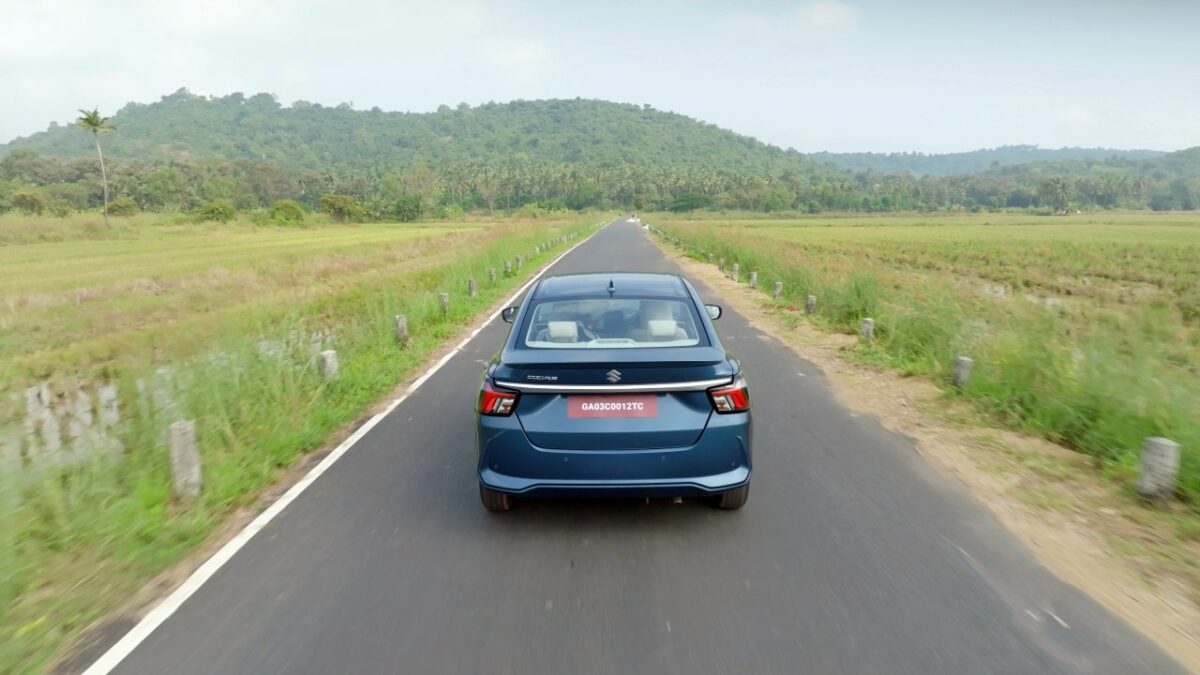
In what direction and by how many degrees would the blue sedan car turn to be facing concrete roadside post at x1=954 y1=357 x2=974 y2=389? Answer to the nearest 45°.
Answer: approximately 45° to its right

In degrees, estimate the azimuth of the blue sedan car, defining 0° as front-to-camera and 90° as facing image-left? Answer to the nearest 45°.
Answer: approximately 180°

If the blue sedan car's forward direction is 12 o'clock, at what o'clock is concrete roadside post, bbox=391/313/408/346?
The concrete roadside post is roughly at 11 o'clock from the blue sedan car.

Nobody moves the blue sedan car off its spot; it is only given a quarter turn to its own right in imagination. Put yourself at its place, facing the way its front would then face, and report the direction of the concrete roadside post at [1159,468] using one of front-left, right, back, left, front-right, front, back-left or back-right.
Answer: front

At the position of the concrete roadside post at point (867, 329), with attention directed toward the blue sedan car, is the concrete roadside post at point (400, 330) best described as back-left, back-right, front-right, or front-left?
front-right

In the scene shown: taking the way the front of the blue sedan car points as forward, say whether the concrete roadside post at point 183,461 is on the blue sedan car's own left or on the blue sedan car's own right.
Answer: on the blue sedan car's own left

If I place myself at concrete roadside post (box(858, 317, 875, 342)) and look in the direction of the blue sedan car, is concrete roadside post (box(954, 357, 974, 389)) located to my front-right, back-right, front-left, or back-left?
front-left

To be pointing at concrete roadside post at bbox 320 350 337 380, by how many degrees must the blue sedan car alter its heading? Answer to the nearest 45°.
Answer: approximately 45° to its left

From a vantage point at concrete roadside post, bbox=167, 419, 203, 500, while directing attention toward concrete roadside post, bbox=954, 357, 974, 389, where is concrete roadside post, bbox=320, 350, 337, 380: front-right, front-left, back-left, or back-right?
front-left

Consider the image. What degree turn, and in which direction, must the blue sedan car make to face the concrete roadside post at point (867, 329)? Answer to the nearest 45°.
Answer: approximately 45° to its right

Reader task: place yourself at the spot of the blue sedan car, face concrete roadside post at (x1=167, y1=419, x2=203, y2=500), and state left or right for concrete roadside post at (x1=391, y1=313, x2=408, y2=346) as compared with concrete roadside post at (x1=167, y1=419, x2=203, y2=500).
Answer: right
